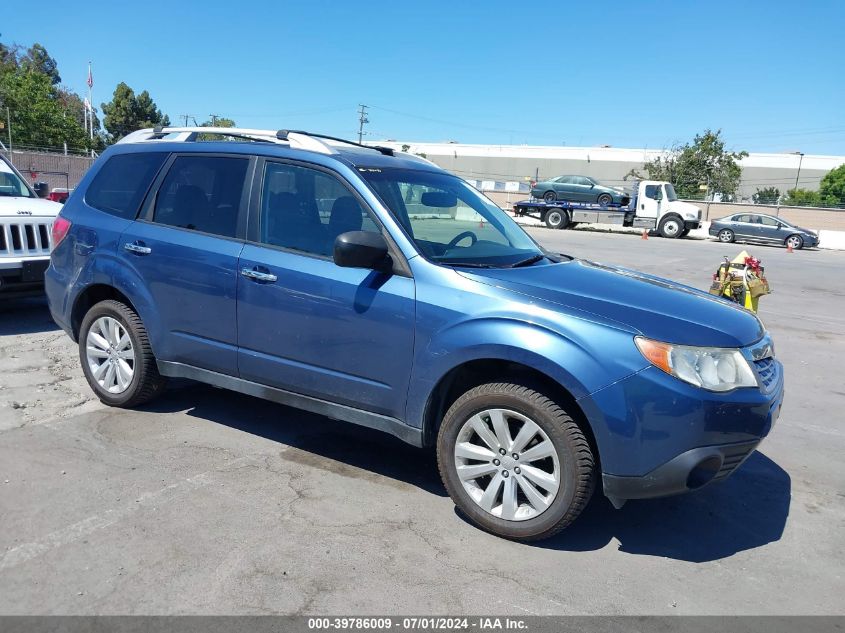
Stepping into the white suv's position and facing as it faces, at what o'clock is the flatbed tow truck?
The flatbed tow truck is roughly at 8 o'clock from the white suv.

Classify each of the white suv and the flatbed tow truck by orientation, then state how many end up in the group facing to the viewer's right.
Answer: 1

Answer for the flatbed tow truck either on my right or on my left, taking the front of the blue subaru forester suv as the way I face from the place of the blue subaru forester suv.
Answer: on my left

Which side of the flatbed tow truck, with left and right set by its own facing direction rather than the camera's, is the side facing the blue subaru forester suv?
right

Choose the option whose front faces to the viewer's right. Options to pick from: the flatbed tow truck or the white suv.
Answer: the flatbed tow truck

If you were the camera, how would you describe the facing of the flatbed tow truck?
facing to the right of the viewer

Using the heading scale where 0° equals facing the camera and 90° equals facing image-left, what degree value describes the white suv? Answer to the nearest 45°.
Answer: approximately 0°

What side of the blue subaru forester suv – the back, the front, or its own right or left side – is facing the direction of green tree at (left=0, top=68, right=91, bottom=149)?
back

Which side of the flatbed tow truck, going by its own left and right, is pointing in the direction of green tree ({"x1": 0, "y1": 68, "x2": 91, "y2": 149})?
back

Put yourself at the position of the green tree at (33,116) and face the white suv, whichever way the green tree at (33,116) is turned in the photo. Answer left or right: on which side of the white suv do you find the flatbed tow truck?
left
